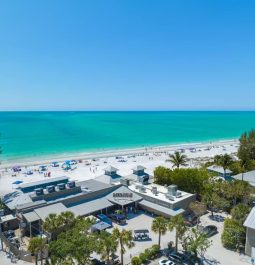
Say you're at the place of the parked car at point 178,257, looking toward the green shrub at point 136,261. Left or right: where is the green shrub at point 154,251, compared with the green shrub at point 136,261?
right

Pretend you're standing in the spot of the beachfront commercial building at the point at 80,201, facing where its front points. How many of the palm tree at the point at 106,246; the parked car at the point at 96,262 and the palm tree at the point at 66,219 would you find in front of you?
3

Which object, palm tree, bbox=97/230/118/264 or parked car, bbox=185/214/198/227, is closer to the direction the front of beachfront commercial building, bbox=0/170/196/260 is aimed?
the palm tree

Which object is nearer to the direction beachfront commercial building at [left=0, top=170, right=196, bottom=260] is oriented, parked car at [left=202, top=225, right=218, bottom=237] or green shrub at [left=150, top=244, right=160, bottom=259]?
the green shrub

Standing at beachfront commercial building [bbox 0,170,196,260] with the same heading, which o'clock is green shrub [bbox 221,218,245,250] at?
The green shrub is roughly at 10 o'clock from the beachfront commercial building.

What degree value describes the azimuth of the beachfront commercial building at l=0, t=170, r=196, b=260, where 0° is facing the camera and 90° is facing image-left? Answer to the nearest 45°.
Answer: approximately 0°

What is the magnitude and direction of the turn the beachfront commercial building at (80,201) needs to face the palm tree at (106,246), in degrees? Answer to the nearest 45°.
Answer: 0° — it already faces it

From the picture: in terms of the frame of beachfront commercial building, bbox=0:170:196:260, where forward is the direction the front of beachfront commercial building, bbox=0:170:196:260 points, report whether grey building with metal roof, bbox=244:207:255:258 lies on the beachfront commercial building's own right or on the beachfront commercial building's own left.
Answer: on the beachfront commercial building's own left
